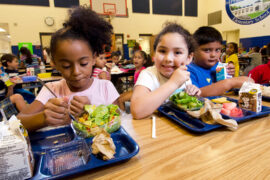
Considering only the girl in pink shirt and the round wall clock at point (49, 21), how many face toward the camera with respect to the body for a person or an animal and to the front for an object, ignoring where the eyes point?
2

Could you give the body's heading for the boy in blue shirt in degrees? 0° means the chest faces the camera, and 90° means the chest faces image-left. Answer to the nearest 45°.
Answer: approximately 315°

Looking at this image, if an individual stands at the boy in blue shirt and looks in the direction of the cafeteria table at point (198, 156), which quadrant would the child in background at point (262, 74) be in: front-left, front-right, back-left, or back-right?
back-left

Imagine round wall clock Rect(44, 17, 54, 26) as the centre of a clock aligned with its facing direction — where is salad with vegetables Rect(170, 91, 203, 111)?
The salad with vegetables is roughly at 12 o'clock from the round wall clock.

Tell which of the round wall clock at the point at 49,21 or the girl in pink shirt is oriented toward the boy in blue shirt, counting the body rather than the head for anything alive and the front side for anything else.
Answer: the round wall clock
